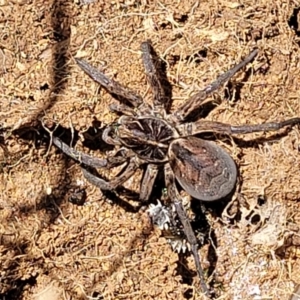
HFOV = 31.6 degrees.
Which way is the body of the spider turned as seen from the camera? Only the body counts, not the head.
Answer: to the viewer's left
